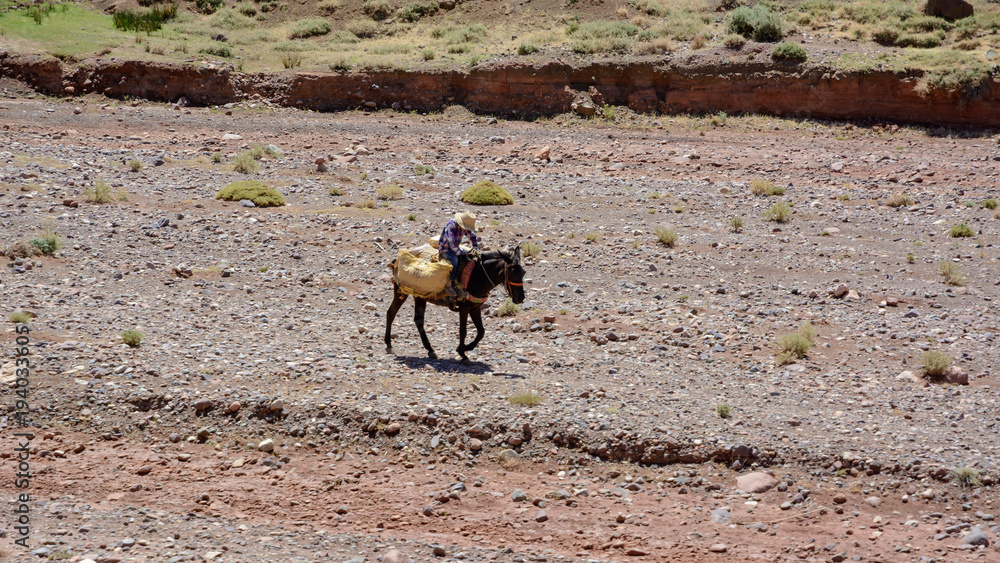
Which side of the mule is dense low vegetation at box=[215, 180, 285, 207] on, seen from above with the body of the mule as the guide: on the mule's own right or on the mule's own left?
on the mule's own left

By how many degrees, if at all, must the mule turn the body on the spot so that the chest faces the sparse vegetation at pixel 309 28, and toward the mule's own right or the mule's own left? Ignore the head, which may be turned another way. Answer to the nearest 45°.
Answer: approximately 90° to the mule's own left

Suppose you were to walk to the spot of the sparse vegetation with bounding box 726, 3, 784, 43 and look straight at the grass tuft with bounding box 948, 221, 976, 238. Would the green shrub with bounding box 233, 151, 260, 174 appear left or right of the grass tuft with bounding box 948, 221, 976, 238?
right

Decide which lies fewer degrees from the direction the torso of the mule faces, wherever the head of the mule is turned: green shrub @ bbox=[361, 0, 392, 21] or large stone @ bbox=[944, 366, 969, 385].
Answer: the large stone

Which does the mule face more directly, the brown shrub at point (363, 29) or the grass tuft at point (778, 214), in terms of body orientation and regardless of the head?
the grass tuft

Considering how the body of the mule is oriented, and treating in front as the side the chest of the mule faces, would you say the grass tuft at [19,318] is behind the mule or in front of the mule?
behind

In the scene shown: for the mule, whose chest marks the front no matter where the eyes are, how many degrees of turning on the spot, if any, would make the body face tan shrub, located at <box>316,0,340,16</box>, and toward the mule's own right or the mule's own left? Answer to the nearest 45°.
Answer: approximately 90° to the mule's own left

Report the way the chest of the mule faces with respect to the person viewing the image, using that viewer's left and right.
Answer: facing to the right of the viewer

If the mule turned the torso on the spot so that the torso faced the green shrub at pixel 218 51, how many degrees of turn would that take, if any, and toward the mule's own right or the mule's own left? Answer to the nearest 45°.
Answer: approximately 90° to the mule's own left

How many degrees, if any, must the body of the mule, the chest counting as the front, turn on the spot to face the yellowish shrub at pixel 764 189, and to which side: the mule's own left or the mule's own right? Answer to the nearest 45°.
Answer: approximately 45° to the mule's own left

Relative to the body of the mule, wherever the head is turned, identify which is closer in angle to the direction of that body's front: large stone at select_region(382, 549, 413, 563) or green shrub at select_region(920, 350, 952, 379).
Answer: the green shrub

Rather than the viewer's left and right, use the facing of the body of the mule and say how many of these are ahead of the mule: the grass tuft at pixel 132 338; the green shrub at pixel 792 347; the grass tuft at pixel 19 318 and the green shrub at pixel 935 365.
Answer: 2

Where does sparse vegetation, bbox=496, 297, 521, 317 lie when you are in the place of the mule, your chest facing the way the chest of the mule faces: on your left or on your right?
on your left

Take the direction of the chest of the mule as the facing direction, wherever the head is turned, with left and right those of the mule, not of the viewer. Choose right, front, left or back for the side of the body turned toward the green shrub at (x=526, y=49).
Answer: left
